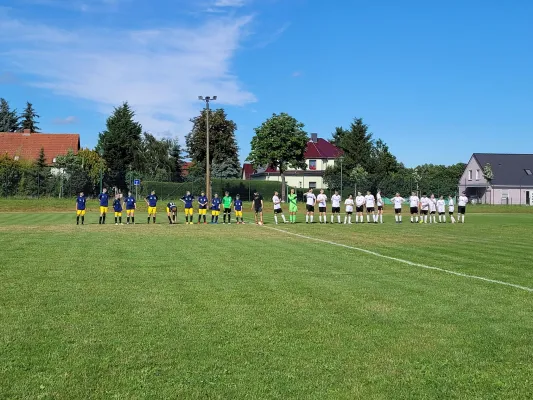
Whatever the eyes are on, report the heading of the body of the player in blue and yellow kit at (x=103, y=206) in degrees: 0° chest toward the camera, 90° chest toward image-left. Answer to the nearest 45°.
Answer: approximately 0°
